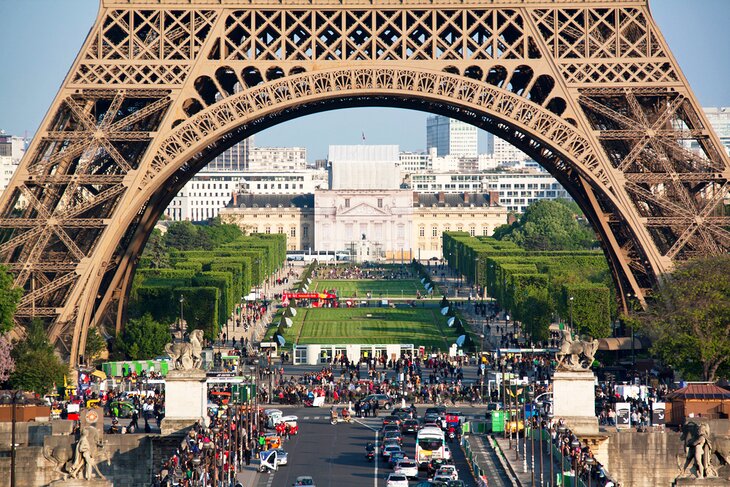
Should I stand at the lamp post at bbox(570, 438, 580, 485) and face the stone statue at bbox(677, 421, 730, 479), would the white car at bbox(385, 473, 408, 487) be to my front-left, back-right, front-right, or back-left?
back-right

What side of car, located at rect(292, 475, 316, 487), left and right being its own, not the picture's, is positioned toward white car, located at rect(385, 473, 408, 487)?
left

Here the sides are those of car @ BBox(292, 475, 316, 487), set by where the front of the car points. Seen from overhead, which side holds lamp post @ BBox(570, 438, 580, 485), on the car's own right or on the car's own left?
on the car's own left
